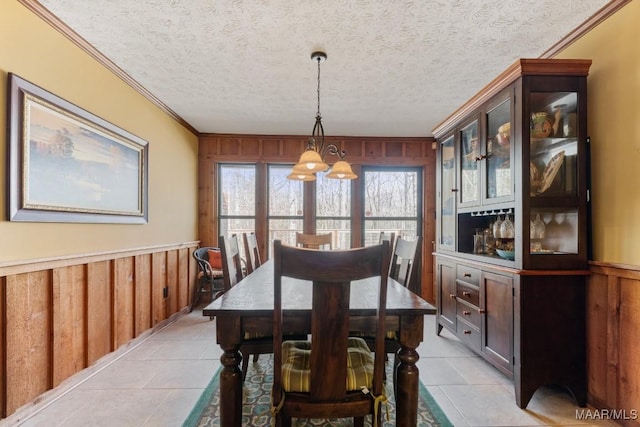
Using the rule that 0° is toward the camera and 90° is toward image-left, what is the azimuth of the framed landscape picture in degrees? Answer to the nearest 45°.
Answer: approximately 315°

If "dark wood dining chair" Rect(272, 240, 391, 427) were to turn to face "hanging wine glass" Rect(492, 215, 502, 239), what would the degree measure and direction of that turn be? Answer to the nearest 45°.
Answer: approximately 45° to its right

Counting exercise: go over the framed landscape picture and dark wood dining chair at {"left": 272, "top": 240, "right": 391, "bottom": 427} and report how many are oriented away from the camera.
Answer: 1

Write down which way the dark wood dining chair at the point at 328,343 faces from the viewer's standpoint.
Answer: facing away from the viewer

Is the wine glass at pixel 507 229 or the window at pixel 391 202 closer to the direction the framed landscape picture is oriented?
the wine glass

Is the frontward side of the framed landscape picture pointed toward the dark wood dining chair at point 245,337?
yes

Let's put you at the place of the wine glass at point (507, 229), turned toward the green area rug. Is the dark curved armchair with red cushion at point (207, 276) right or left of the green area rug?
right

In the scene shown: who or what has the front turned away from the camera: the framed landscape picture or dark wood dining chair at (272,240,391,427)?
the dark wood dining chair

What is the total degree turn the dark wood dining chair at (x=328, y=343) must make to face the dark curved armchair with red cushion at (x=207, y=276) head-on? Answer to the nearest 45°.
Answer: approximately 45° to its left

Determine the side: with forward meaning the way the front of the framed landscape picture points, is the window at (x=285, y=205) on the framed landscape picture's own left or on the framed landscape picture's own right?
on the framed landscape picture's own left

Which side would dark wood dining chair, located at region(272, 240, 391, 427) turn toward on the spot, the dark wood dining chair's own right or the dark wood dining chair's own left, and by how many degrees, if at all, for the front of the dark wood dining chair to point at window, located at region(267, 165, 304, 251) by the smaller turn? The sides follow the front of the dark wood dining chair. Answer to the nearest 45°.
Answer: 0° — it already faces it

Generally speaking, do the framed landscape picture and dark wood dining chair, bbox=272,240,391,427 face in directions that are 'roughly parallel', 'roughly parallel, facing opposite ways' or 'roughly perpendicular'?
roughly perpendicular
